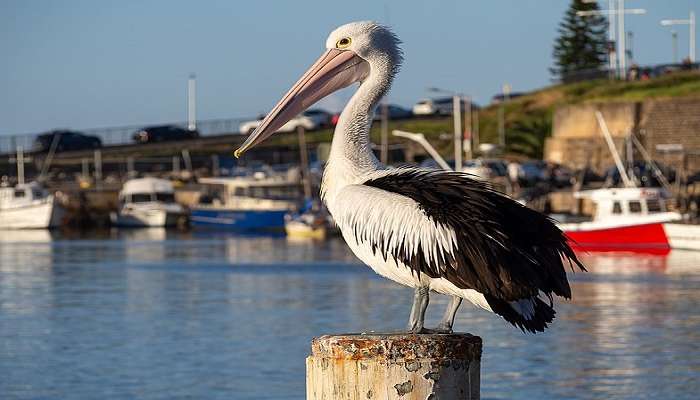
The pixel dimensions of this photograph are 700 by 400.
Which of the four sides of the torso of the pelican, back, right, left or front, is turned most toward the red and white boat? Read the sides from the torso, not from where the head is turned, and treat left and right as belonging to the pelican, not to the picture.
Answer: right

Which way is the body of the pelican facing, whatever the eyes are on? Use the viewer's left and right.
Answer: facing to the left of the viewer
